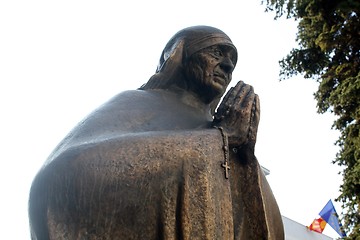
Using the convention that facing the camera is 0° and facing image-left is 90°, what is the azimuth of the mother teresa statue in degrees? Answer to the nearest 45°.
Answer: approximately 315°

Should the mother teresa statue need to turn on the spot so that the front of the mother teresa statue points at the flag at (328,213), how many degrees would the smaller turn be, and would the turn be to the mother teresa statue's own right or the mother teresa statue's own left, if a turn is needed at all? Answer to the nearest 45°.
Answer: approximately 90° to the mother teresa statue's own left

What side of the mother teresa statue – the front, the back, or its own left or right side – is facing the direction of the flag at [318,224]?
left

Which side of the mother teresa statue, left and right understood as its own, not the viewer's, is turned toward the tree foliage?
left
